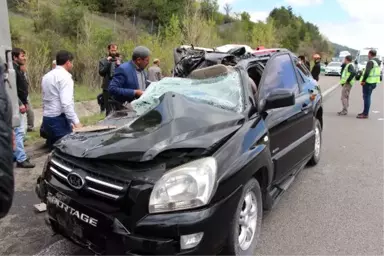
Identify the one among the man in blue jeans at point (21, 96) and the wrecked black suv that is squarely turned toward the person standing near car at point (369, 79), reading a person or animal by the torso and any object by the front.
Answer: the man in blue jeans

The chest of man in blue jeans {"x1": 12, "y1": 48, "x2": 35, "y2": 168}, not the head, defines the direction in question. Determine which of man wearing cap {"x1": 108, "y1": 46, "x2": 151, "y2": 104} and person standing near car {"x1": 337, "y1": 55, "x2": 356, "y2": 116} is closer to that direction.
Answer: the person standing near car

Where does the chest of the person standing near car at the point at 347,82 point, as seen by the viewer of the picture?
to the viewer's left

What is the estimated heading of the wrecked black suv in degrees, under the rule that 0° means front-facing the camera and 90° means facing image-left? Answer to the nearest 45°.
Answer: approximately 45°

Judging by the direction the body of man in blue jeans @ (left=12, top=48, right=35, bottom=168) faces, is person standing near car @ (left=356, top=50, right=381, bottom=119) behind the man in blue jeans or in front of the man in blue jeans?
in front

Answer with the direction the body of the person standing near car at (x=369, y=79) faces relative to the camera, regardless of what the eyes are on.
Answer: to the viewer's left

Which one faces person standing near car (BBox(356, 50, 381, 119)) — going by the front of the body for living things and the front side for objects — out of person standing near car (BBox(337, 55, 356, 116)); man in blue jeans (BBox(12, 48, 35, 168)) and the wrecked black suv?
the man in blue jeans

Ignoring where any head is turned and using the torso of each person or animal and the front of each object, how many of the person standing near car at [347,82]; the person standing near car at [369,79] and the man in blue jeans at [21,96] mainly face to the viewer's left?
2

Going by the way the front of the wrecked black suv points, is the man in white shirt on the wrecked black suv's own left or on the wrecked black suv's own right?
on the wrecked black suv's own right

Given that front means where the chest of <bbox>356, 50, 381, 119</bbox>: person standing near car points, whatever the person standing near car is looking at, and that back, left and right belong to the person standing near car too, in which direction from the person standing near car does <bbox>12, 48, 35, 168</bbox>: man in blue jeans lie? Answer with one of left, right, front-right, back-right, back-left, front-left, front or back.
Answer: front-left

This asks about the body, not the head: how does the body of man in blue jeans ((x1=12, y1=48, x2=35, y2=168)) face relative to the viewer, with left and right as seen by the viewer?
facing to the right of the viewer
